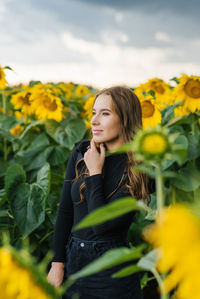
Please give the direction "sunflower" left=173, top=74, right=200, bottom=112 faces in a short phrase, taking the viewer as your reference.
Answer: facing the viewer

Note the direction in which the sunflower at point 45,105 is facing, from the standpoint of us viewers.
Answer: facing the viewer and to the right of the viewer

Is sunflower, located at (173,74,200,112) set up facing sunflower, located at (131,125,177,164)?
yes

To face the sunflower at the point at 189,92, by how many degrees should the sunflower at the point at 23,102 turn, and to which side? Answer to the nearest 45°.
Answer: approximately 45° to its left

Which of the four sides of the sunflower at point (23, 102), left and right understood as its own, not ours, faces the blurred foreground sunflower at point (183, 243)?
front

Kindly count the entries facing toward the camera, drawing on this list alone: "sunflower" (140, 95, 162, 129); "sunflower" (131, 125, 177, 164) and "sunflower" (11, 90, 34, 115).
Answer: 3

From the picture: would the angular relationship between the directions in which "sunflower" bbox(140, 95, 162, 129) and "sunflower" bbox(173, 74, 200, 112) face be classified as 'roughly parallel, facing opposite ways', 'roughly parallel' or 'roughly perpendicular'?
roughly parallel

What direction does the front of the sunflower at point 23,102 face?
toward the camera

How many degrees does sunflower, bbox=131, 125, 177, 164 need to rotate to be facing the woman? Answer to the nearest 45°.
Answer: approximately 180°

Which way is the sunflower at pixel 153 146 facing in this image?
toward the camera
